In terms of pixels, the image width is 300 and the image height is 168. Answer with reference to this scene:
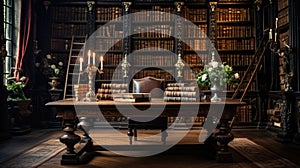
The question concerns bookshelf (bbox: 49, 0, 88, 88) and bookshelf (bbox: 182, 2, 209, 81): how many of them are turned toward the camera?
2

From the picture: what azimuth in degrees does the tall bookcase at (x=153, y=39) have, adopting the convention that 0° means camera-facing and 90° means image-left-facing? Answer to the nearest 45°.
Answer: approximately 0°

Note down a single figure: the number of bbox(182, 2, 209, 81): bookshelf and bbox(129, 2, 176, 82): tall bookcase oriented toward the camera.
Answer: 2

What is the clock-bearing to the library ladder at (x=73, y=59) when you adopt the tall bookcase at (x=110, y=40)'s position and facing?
The library ladder is roughly at 3 o'clock from the tall bookcase.

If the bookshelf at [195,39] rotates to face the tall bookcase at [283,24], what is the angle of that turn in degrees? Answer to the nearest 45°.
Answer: approximately 90° to its left

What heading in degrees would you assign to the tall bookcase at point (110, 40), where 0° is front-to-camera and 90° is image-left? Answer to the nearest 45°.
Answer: approximately 0°

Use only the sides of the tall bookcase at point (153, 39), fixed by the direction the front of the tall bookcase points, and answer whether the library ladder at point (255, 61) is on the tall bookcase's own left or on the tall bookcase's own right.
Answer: on the tall bookcase's own left
